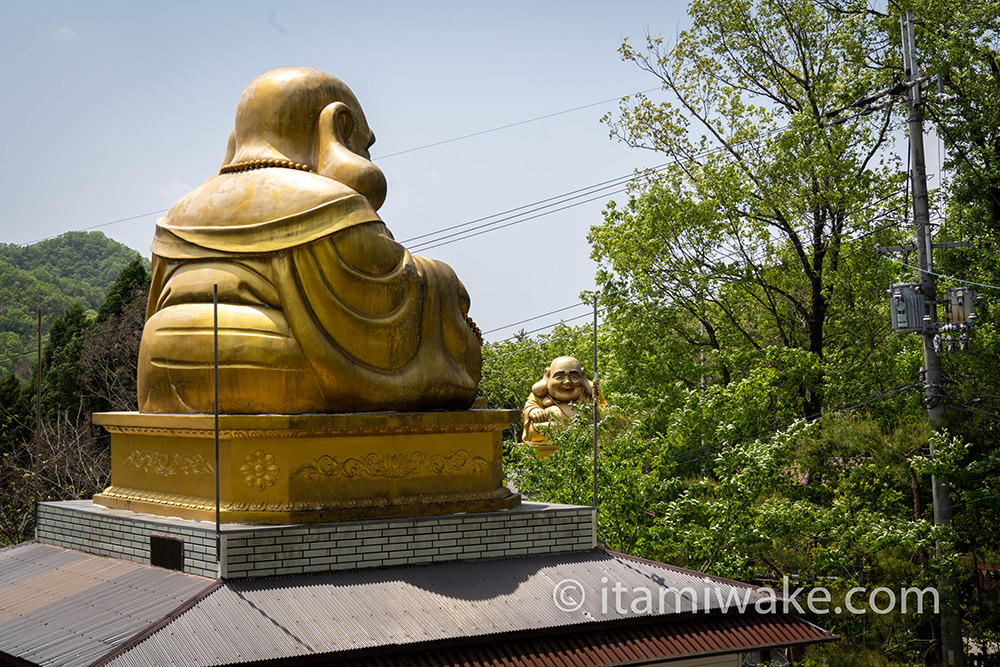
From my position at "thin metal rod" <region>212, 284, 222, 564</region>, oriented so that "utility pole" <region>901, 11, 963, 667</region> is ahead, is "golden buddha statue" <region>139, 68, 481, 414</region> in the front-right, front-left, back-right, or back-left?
front-left

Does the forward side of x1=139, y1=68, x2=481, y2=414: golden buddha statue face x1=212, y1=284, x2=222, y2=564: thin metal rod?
no

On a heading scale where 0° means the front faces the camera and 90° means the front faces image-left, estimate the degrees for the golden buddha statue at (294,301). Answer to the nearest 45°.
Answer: approximately 225°
